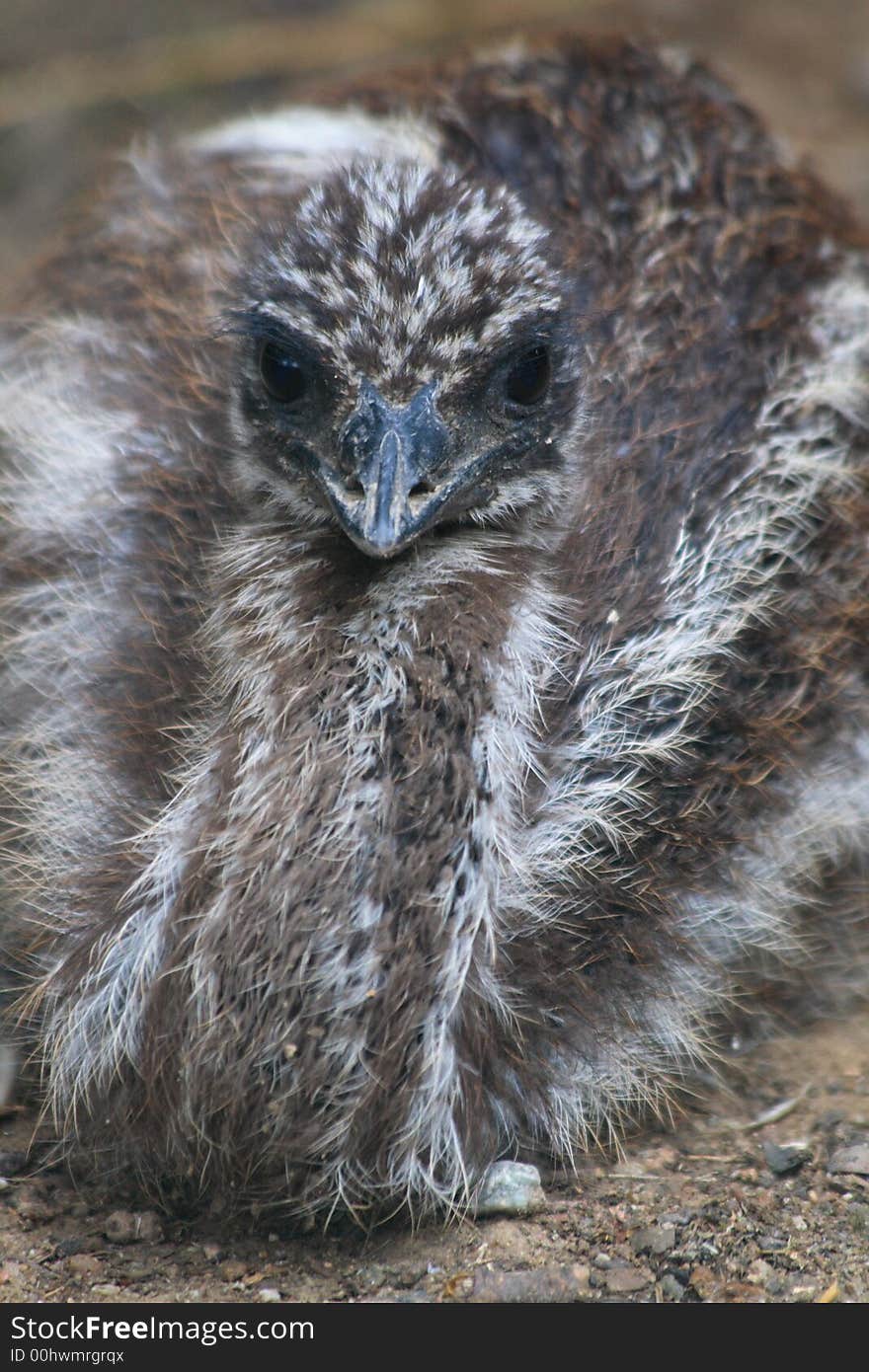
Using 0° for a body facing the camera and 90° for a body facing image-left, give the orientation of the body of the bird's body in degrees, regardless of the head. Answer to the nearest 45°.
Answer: approximately 0°
